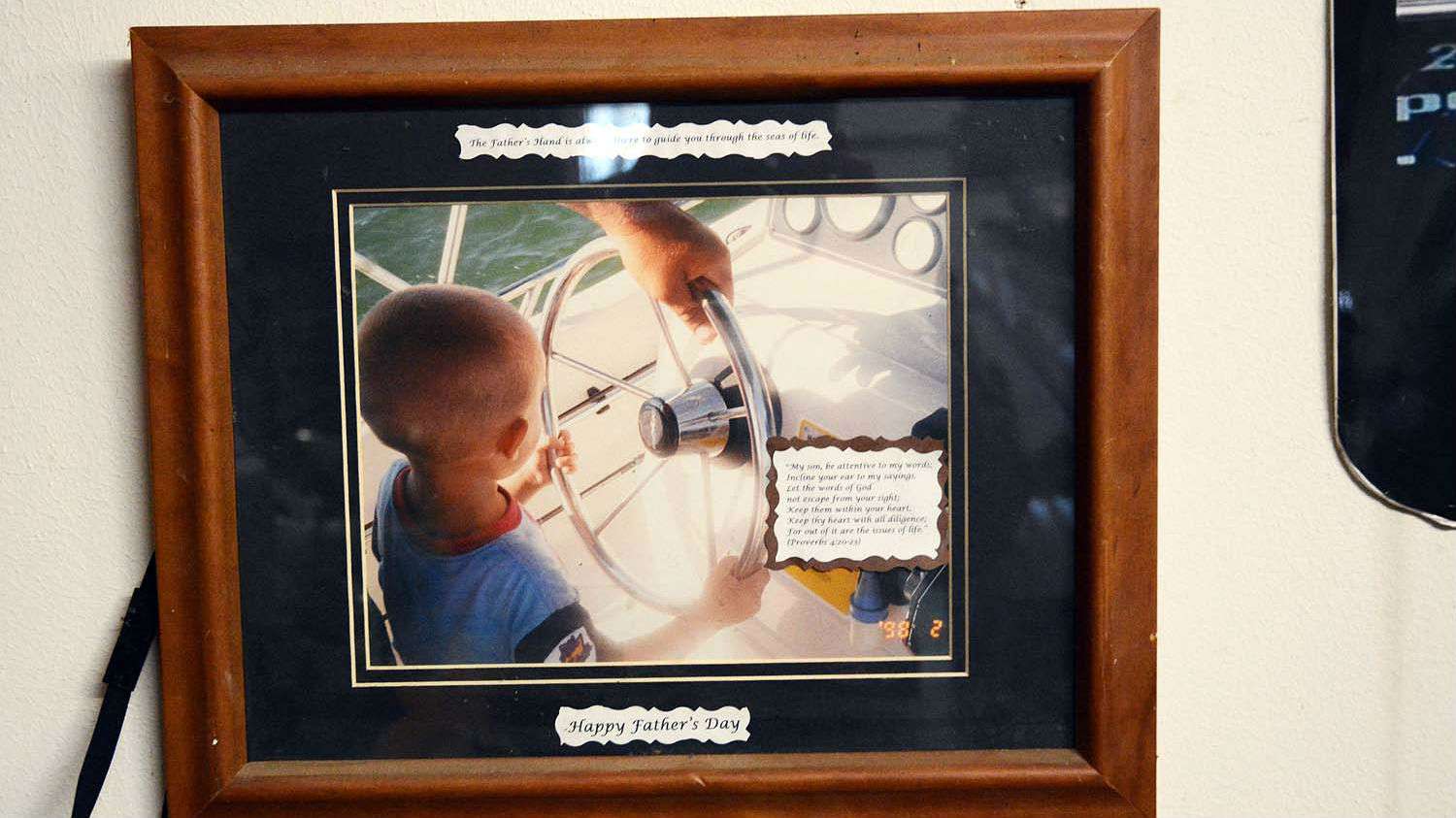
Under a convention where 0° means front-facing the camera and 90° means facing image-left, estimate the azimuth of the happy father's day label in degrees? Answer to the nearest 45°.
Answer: approximately 0°
